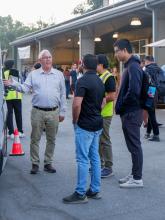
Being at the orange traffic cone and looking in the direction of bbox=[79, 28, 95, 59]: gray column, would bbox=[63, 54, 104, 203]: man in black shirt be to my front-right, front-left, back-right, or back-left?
back-right

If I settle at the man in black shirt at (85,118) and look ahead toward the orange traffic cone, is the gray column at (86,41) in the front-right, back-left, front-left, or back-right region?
front-right

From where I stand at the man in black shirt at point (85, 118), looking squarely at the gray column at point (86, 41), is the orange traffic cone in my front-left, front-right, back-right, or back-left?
front-left

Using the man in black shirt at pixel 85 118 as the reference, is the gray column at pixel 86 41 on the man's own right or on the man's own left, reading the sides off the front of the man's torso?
on the man's own right

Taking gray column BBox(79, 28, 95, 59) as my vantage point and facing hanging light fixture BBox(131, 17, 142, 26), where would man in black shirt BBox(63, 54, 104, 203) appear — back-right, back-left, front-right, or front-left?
front-right

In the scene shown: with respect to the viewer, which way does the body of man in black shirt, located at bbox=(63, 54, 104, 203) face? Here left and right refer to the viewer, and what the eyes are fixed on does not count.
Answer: facing away from the viewer and to the left of the viewer

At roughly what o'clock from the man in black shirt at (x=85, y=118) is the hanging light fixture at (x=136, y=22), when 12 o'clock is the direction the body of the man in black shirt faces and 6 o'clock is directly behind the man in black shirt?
The hanging light fixture is roughly at 2 o'clock from the man in black shirt.
